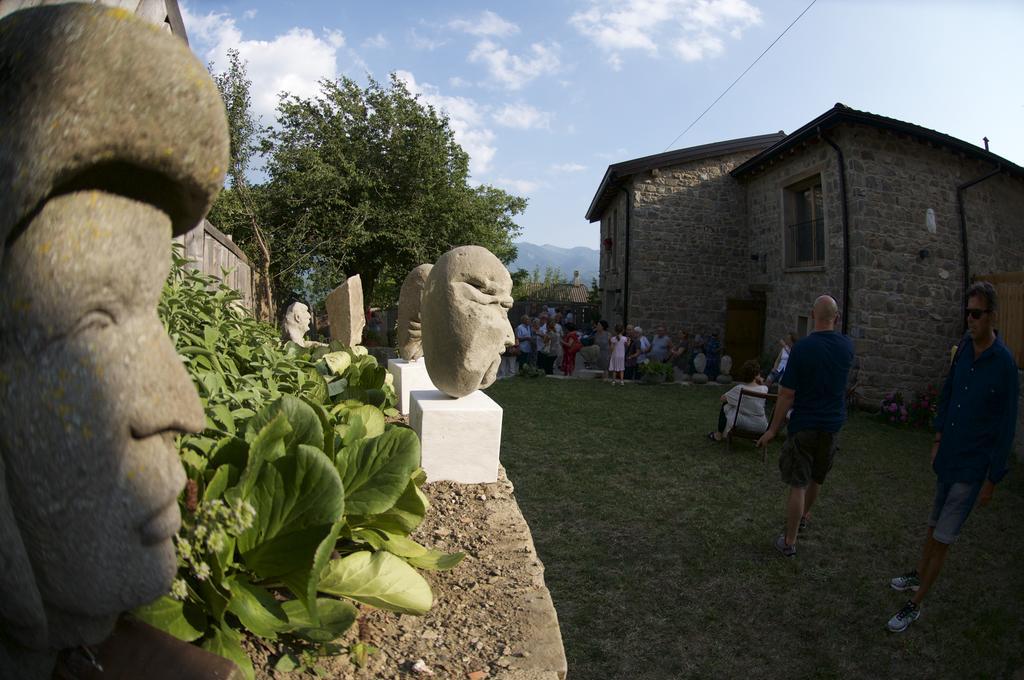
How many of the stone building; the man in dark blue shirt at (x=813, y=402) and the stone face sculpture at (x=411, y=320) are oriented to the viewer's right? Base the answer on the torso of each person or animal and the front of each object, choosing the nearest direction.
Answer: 1

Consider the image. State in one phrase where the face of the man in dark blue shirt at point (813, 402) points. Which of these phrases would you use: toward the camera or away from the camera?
away from the camera

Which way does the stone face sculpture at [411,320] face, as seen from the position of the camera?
facing to the right of the viewer

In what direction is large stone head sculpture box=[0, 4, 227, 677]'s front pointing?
to the viewer's right

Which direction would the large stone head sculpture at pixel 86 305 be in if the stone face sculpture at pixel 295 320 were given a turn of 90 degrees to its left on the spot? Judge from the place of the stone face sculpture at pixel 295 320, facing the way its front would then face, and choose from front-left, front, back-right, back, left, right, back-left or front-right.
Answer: back

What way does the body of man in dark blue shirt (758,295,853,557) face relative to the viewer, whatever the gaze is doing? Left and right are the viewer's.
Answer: facing away from the viewer and to the left of the viewer

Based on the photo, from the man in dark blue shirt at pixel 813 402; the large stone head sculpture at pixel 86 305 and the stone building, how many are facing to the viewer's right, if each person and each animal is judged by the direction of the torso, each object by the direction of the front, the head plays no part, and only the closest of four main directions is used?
1

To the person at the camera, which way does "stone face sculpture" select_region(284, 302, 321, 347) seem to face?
facing to the right of the viewer

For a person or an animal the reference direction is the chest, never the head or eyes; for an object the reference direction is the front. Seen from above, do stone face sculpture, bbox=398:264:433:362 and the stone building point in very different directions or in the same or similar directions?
very different directions

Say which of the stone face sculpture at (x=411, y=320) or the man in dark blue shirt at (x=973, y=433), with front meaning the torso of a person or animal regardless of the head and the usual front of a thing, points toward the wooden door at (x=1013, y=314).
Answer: the stone face sculpture
